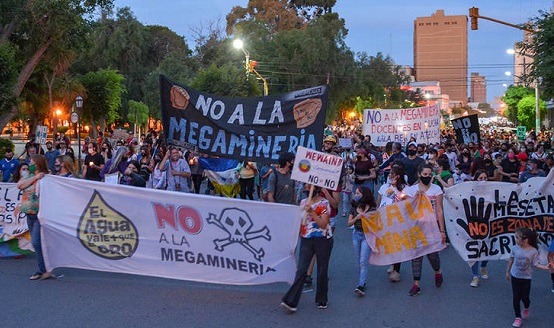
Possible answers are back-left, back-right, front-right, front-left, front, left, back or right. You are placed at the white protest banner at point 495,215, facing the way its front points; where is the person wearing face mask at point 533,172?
back

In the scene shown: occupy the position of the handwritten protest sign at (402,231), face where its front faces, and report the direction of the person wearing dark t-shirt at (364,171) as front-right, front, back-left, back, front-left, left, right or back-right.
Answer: back

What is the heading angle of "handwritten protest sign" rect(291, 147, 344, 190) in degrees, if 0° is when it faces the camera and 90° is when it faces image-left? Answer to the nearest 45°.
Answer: approximately 0°

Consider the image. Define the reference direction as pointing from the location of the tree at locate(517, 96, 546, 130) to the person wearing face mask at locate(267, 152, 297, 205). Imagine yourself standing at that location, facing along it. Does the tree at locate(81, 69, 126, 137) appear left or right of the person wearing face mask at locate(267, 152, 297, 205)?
right

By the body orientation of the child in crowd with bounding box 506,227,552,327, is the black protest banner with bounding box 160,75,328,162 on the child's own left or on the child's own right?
on the child's own right

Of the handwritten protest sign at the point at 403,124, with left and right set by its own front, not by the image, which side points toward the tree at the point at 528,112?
back

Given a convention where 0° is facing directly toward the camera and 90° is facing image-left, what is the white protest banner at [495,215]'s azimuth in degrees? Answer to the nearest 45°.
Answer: approximately 0°

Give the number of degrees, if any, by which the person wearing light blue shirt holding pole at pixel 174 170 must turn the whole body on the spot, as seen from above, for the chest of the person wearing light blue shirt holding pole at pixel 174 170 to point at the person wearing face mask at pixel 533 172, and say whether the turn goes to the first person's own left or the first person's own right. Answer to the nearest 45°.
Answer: approximately 90° to the first person's own left

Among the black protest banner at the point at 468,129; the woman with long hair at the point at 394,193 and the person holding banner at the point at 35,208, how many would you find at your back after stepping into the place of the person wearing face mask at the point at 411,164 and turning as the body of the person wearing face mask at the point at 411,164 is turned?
1

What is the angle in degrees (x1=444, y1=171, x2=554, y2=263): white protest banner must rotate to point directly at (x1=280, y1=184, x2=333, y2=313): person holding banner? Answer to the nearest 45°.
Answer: approximately 45° to its right
